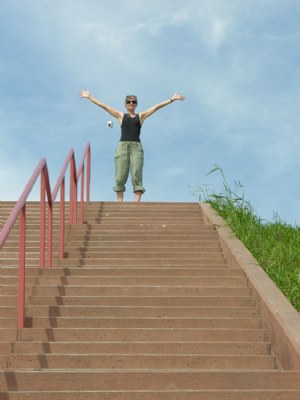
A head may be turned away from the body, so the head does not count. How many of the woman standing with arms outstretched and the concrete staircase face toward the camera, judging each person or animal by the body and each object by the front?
2

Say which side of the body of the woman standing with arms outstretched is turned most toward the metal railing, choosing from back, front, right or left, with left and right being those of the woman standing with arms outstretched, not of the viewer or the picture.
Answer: front

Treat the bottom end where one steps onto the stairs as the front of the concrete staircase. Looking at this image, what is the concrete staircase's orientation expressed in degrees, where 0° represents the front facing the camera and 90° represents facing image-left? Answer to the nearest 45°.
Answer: approximately 0°

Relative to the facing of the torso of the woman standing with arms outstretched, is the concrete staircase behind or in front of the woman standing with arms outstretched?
in front

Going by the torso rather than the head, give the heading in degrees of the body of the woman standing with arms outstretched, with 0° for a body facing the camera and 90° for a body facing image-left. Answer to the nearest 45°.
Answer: approximately 0°

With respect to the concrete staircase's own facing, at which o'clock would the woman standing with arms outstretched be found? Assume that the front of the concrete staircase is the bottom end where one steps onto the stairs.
The woman standing with arms outstretched is roughly at 6 o'clock from the concrete staircase.
